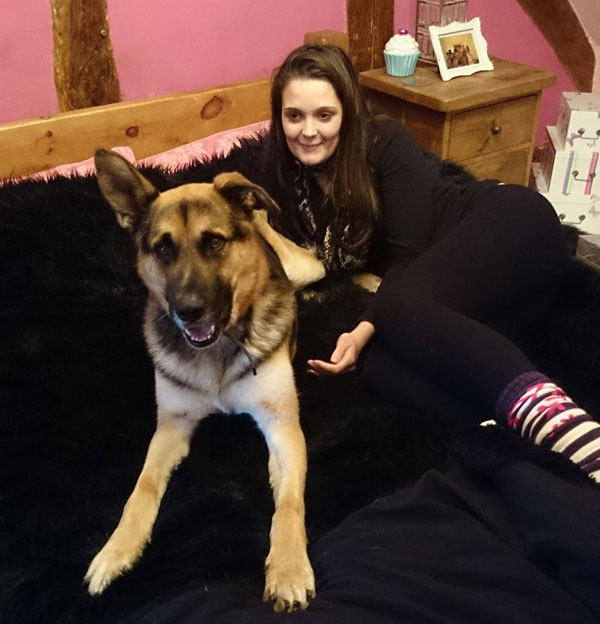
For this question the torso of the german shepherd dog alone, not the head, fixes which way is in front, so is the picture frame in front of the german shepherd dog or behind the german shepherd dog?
behind

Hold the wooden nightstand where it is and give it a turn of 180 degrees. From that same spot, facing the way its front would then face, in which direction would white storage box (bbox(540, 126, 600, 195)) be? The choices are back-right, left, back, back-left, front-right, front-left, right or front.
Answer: right

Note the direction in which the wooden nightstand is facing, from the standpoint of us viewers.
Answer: facing the viewer and to the right of the viewer

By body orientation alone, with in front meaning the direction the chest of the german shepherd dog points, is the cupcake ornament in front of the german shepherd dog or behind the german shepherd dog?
behind

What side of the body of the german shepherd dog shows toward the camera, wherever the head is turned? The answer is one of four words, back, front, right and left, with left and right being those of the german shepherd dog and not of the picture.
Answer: front

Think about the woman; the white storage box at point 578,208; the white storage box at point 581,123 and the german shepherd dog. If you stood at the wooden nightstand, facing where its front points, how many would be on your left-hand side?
2

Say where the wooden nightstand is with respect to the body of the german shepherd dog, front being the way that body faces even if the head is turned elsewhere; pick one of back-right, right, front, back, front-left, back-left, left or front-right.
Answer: back-left

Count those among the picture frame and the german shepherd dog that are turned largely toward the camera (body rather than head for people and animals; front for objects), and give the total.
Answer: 2

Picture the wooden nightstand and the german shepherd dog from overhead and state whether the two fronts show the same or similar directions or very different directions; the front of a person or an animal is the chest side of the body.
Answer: same or similar directions

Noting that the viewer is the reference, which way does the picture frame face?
facing the viewer

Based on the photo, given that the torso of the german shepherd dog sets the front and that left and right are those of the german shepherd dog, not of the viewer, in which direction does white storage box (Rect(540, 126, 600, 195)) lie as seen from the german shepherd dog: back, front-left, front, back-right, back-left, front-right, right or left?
back-left

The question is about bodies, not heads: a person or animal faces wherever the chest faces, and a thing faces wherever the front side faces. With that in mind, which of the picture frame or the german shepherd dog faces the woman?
the picture frame
